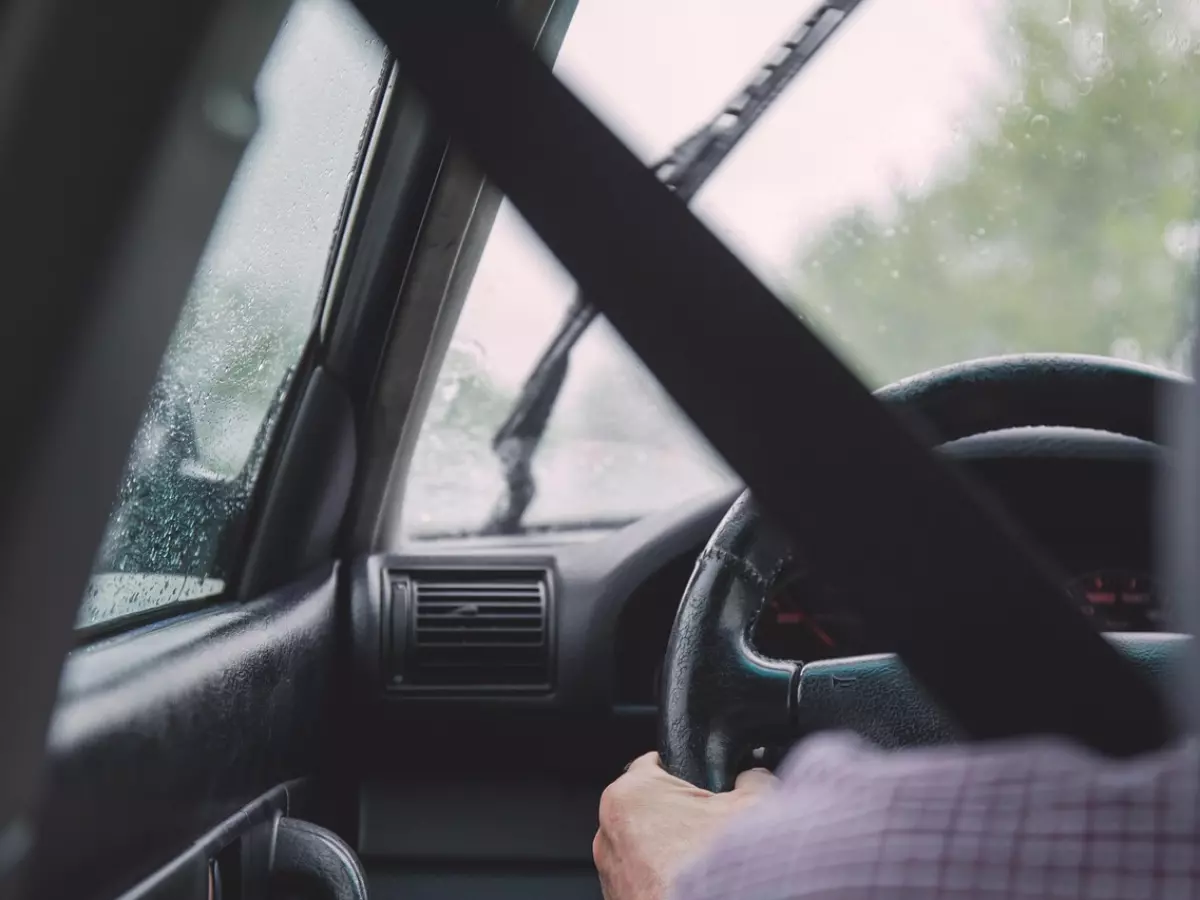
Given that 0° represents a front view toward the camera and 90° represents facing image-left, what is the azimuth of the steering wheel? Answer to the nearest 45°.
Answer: approximately 0°

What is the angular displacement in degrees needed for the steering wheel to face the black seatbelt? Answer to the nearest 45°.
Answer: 0° — it already faces it
